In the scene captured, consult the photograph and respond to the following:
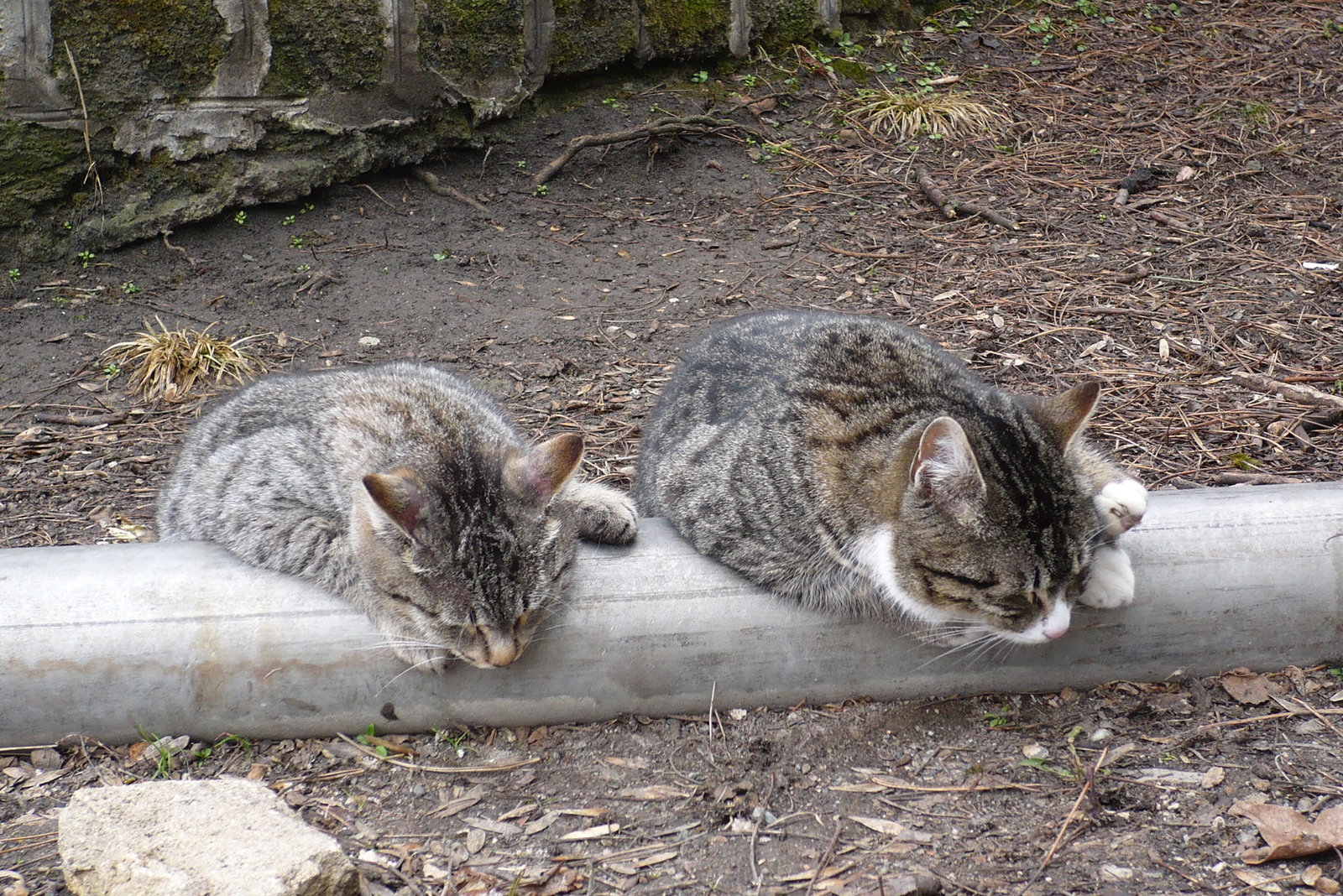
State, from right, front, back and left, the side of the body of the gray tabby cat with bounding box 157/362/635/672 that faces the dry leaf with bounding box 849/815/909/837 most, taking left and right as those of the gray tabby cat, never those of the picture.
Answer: front

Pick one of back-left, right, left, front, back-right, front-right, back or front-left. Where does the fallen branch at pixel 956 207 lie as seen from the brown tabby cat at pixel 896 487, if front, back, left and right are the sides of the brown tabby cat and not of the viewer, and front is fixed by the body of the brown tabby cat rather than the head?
back-left

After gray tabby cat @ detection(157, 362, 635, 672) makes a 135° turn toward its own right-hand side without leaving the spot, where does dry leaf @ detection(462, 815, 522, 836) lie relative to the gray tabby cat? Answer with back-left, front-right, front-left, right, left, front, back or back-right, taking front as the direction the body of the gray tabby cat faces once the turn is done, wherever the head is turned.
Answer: left

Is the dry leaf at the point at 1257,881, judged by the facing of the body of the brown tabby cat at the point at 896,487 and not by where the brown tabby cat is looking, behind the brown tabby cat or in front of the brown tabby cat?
in front

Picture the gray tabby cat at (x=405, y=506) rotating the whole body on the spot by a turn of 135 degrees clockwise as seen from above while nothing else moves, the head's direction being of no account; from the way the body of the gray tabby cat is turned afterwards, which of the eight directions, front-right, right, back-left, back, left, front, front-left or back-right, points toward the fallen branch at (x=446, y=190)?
right

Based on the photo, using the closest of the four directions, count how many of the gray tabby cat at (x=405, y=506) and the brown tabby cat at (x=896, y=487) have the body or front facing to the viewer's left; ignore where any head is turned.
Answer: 0

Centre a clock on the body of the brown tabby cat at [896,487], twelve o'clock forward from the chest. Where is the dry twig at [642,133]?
The dry twig is roughly at 7 o'clock from the brown tabby cat.

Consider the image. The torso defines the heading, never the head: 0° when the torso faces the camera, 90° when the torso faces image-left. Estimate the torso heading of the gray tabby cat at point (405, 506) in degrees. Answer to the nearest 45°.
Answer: approximately 315°

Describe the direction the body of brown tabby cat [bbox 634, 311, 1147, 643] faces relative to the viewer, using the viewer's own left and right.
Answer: facing the viewer and to the right of the viewer

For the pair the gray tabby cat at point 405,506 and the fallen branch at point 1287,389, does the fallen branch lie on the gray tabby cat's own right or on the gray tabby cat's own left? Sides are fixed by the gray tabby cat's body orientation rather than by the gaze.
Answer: on the gray tabby cat's own left

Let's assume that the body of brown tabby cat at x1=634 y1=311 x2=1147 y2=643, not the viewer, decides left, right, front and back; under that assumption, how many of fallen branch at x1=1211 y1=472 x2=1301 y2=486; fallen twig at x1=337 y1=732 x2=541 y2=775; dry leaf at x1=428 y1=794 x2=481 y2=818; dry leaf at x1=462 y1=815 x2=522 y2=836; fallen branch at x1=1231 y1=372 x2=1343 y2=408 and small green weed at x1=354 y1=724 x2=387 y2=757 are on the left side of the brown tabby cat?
2

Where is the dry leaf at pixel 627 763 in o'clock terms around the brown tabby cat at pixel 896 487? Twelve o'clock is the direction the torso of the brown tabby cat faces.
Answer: The dry leaf is roughly at 3 o'clock from the brown tabby cat.

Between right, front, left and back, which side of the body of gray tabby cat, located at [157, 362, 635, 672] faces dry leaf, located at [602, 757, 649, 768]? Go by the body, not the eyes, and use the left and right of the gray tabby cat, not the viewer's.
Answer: front

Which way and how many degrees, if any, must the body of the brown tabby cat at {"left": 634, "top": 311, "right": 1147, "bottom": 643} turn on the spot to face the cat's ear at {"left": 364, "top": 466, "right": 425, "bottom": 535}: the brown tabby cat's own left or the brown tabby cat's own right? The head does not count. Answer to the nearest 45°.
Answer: approximately 90° to the brown tabby cat's own right

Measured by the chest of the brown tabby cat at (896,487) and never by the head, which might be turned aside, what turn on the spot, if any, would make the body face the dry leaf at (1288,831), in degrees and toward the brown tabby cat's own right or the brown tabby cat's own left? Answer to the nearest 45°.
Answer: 0° — it already faces it

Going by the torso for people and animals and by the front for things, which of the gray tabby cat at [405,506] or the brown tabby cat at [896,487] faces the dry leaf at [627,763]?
the gray tabby cat
